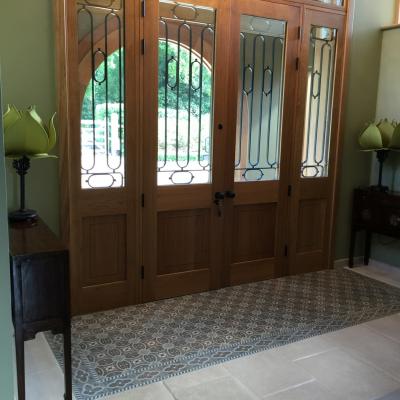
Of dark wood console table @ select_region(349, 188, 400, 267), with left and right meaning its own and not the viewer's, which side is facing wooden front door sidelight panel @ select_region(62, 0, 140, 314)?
front

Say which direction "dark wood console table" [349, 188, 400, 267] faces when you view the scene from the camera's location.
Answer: facing the viewer and to the left of the viewer

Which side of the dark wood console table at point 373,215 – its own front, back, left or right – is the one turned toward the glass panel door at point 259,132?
front

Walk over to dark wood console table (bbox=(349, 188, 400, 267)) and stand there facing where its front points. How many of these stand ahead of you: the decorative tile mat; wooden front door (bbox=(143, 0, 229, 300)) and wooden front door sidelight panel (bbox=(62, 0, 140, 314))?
3

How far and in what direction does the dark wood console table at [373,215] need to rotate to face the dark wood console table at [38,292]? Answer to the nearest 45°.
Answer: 0° — it already faces it

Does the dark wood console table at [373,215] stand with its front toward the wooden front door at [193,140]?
yes

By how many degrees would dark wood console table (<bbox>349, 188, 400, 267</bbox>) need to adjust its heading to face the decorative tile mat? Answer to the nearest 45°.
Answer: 0° — it already faces it

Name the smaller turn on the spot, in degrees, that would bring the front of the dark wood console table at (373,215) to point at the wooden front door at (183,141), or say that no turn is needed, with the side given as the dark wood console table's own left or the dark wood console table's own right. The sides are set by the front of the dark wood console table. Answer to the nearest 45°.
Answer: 0° — it already faces it
